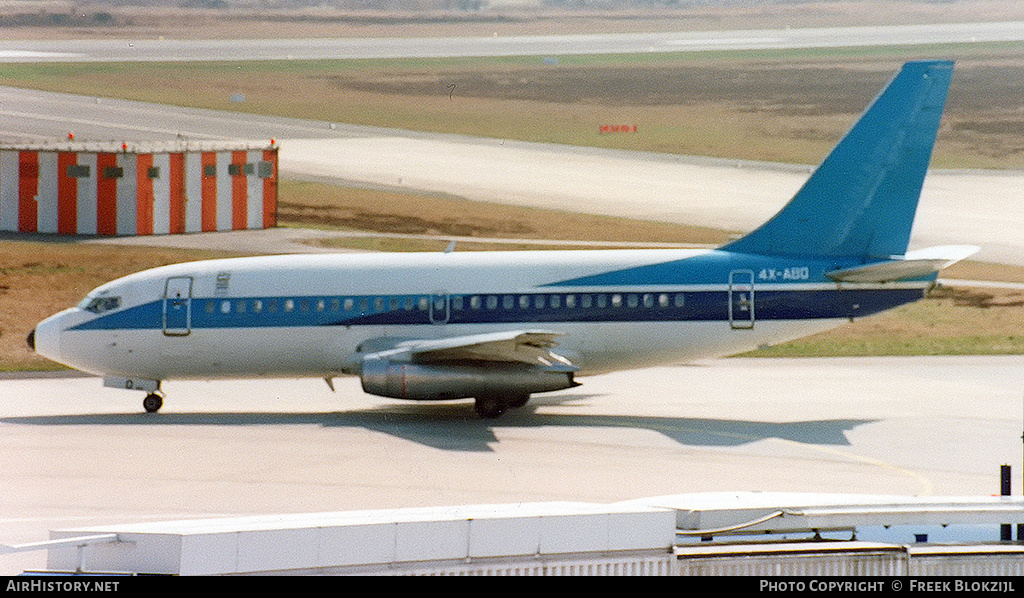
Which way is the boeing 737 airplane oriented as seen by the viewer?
to the viewer's left
